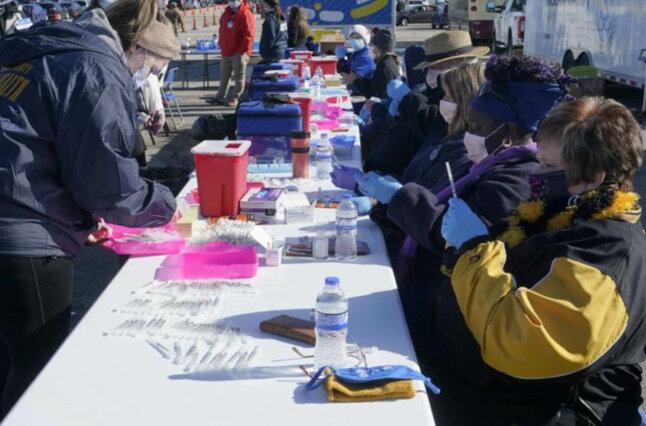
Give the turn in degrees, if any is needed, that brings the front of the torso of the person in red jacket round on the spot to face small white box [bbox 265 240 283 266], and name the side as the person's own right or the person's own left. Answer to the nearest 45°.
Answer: approximately 45° to the person's own left

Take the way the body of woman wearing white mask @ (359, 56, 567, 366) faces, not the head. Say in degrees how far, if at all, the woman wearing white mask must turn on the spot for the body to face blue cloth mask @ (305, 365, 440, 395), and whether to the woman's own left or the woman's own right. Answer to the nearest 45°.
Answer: approximately 90° to the woman's own left

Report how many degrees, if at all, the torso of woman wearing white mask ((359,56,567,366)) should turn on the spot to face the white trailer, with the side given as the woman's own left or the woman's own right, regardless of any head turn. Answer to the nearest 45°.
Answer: approximately 90° to the woman's own right

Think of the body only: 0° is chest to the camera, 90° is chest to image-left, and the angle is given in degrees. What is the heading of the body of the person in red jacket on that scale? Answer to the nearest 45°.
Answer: approximately 45°

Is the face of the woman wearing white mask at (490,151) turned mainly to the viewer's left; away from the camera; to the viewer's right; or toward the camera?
to the viewer's left

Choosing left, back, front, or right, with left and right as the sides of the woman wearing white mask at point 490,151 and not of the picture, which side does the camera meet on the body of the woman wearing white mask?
left

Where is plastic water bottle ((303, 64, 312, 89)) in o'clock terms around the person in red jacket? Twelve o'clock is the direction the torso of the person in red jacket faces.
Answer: The plastic water bottle is roughly at 10 o'clock from the person in red jacket.
